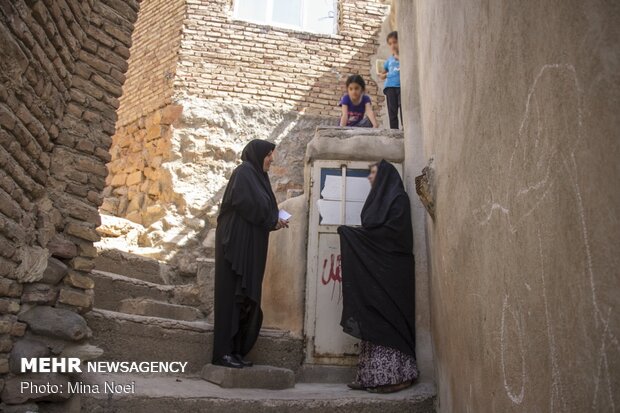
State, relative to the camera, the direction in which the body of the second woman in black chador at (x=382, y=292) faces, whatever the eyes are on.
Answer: to the viewer's left

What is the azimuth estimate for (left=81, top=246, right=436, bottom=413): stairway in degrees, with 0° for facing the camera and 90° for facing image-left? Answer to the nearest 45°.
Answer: approximately 0°

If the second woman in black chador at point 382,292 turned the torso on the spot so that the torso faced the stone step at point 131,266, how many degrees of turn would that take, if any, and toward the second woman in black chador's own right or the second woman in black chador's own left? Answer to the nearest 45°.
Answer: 0° — they already face it

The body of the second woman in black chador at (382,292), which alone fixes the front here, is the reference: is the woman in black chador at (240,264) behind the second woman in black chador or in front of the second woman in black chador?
in front

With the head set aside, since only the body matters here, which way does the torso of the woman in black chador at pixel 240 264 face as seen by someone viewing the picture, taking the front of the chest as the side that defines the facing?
to the viewer's right

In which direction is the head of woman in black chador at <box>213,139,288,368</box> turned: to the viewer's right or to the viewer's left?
to the viewer's right

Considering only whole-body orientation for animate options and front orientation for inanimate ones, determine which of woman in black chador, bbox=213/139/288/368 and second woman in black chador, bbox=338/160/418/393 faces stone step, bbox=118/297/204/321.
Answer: the second woman in black chador

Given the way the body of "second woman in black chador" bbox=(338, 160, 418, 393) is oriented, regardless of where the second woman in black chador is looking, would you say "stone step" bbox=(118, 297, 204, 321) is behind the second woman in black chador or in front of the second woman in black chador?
in front

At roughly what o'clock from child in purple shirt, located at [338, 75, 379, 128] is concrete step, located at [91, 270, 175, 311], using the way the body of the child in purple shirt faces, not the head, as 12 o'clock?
The concrete step is roughly at 2 o'clock from the child in purple shirt.
